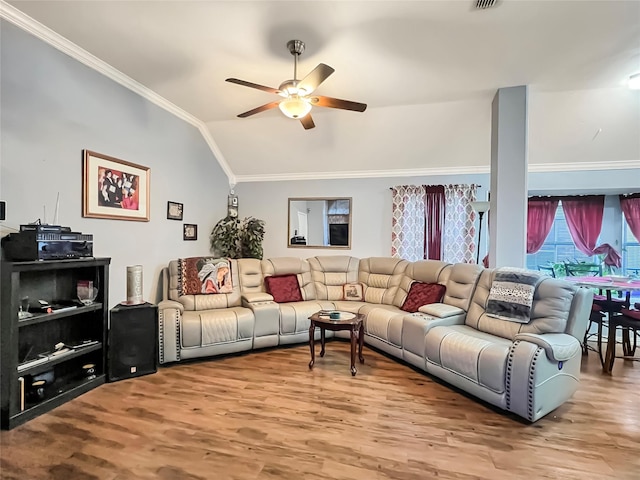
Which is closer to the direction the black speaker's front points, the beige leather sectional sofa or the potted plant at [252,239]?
the beige leather sectional sofa

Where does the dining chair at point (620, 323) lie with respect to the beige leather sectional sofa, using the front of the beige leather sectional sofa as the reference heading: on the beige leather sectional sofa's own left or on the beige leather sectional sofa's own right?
on the beige leather sectional sofa's own left

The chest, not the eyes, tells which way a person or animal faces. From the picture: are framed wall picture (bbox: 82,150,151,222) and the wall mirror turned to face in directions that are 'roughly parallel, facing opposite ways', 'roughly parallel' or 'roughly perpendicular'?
roughly perpendicular

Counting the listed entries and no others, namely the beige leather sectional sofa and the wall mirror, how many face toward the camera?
2

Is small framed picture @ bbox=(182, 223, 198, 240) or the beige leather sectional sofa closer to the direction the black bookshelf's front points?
the beige leather sectional sofa

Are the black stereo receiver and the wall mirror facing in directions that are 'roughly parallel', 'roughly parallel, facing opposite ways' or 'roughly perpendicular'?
roughly perpendicular

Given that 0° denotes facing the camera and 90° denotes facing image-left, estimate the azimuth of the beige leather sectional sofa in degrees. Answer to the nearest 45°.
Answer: approximately 0°
